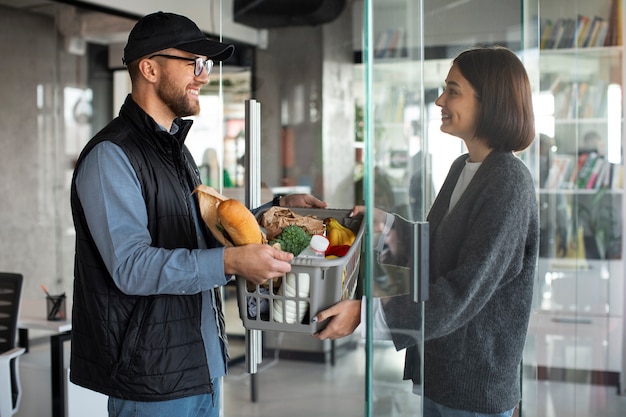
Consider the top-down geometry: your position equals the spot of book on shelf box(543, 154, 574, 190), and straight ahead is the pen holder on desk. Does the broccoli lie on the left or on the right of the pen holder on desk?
left

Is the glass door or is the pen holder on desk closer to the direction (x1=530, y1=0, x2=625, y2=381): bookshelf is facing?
the glass door

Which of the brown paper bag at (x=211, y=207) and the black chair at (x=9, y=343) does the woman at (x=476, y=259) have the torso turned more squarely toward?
the brown paper bag

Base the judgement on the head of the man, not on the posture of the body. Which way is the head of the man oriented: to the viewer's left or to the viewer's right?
to the viewer's right

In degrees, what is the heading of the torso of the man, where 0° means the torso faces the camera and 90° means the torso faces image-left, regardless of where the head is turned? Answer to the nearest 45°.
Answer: approximately 270°

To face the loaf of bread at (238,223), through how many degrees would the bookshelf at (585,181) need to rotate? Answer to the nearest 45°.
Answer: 0° — it already faces it

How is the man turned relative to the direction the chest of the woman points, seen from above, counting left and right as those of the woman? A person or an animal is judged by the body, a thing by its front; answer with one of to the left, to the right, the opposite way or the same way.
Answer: the opposite way

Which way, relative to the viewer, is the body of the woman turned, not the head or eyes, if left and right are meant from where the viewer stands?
facing to the left of the viewer

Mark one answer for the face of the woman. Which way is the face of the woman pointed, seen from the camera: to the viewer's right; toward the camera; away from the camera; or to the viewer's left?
to the viewer's left

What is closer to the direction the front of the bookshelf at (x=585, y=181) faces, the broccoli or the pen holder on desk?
the broccoli
